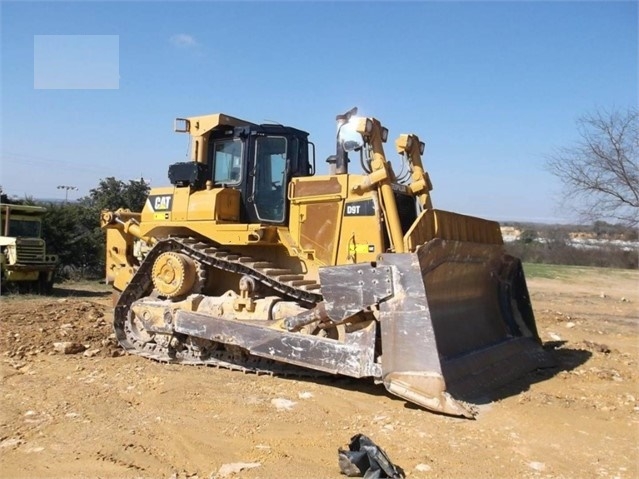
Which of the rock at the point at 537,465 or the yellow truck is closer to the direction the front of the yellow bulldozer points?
the rock

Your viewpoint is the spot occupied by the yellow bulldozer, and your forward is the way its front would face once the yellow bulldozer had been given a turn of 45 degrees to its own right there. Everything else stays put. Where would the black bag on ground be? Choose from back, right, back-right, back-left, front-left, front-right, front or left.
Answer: front

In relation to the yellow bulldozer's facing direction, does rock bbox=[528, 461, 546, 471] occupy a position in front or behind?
in front

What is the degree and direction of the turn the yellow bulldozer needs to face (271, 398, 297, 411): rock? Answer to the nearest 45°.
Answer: approximately 45° to its right

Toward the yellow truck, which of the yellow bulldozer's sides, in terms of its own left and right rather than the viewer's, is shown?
back

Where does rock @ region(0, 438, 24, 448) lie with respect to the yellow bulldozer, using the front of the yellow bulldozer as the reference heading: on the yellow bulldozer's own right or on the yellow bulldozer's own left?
on the yellow bulldozer's own right

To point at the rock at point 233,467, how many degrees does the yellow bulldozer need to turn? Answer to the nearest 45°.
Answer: approximately 45° to its right

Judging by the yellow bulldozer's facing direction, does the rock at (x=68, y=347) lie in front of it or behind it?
behind

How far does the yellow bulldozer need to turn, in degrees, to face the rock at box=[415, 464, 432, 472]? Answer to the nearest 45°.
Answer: approximately 45° to its right
